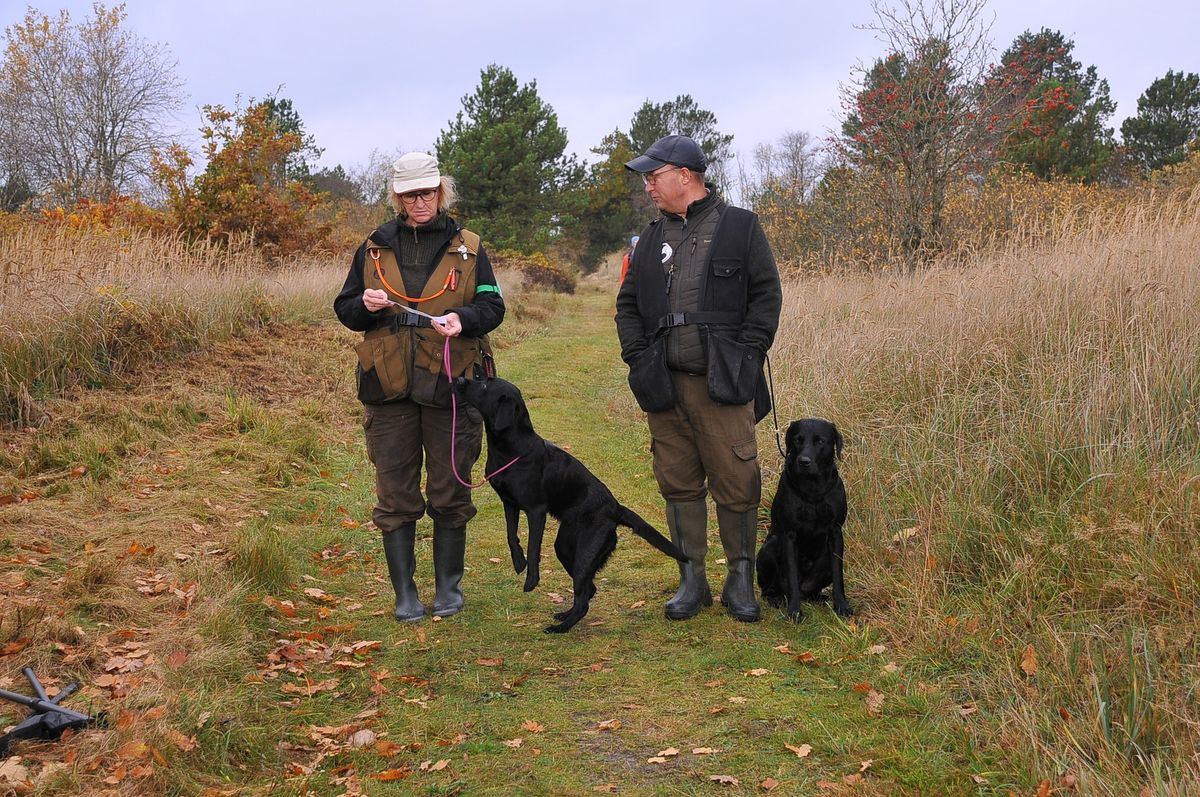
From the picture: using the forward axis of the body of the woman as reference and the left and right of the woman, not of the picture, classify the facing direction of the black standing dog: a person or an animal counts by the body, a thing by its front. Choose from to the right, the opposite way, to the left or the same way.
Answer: to the right

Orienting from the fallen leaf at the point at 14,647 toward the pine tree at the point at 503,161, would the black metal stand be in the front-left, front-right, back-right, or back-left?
back-right

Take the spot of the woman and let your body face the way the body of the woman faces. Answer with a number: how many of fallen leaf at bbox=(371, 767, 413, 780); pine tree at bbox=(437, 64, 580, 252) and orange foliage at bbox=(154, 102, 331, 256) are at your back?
2

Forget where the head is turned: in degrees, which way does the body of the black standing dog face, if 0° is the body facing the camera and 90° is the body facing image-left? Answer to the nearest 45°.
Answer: approximately 90°

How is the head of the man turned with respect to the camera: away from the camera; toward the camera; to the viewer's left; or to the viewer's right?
to the viewer's left

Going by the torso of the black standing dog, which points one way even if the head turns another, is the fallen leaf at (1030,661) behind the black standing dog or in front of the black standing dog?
behind

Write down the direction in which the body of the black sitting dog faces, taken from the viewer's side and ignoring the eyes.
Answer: toward the camera

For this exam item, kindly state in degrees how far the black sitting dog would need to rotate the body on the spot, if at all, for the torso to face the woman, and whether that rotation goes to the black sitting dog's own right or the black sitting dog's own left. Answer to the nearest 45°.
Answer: approximately 90° to the black sitting dog's own right

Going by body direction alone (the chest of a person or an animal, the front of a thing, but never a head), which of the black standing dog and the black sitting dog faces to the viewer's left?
the black standing dog

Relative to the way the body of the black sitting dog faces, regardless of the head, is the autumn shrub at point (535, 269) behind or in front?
behind

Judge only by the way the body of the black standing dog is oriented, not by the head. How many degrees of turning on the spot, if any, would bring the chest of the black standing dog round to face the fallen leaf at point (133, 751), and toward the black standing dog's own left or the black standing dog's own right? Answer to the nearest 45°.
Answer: approximately 45° to the black standing dog's own left

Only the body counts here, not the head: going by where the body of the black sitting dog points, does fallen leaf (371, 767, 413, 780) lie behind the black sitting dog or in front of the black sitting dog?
in front

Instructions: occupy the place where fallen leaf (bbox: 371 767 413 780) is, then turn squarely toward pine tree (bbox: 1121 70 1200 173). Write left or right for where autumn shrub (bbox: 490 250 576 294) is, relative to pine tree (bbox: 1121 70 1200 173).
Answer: left

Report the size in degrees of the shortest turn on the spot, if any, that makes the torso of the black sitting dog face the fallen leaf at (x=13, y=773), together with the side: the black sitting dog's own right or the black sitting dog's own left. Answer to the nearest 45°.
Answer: approximately 45° to the black sitting dog's own right
